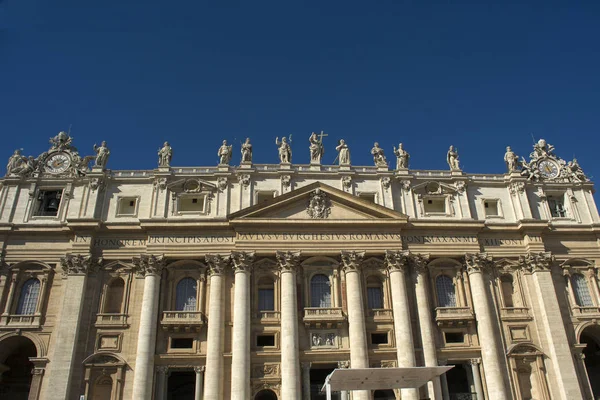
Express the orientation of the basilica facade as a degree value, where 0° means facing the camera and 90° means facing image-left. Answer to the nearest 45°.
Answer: approximately 0°
